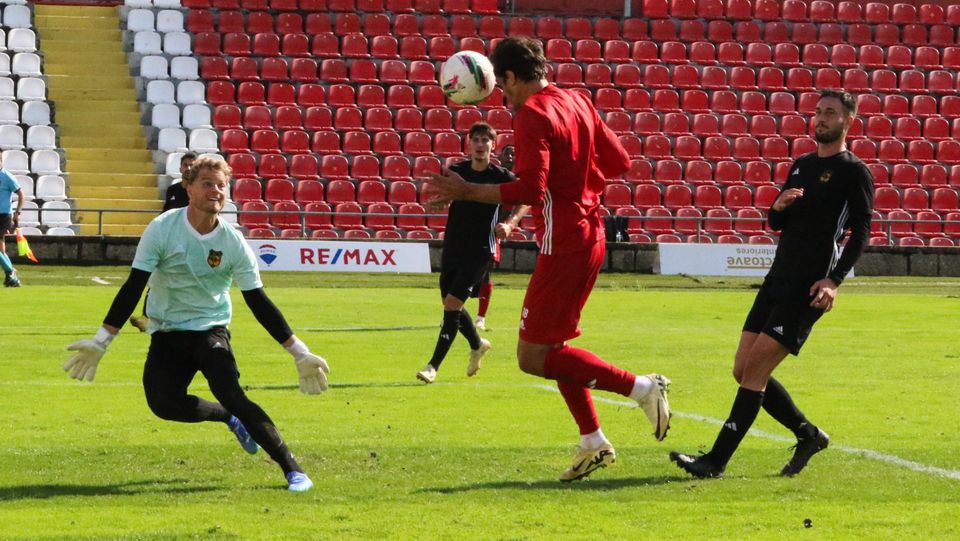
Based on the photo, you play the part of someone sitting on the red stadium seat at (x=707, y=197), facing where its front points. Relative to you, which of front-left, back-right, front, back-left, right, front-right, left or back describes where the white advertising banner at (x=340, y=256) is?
front-right

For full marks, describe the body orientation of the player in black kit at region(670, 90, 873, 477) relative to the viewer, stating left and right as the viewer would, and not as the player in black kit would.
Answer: facing the viewer and to the left of the viewer

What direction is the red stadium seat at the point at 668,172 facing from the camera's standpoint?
toward the camera

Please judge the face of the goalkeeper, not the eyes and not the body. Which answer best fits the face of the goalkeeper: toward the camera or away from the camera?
toward the camera

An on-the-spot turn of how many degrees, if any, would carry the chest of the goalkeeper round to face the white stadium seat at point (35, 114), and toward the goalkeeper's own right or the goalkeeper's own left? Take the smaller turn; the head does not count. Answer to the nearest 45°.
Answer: approximately 180°

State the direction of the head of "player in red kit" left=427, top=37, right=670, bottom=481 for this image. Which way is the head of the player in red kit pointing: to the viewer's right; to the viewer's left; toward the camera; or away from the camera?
to the viewer's left

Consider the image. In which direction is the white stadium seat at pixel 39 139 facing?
toward the camera

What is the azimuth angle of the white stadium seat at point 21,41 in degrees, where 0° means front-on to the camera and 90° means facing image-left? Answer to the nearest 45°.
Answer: approximately 0°

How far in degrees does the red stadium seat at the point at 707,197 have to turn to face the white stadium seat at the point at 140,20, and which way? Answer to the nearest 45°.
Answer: approximately 90° to its right

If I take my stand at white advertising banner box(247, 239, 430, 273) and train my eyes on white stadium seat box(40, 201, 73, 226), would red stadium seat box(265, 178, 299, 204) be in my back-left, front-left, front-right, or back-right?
front-right

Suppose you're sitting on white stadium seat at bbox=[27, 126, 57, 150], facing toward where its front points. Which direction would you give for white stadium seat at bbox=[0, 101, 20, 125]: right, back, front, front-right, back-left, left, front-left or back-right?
back-right

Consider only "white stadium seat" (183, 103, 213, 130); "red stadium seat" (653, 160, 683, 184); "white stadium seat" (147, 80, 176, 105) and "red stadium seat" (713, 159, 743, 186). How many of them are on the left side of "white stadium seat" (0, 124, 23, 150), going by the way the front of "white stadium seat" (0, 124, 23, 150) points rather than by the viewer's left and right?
4

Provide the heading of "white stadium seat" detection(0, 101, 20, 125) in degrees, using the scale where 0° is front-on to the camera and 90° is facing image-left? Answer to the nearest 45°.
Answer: approximately 0°

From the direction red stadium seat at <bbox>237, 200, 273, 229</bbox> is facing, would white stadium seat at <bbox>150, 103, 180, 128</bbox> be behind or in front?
behind

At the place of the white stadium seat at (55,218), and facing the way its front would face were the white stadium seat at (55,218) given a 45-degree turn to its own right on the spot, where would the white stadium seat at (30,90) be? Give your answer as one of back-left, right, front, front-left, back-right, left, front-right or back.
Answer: back-right
